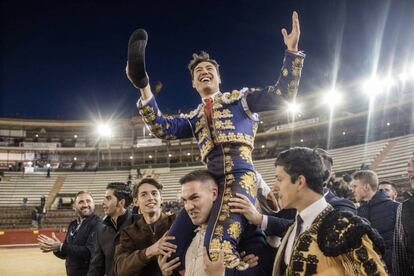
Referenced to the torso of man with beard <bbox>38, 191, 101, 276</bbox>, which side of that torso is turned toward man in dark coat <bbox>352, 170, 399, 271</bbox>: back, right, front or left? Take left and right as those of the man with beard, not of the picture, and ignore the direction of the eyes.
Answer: left

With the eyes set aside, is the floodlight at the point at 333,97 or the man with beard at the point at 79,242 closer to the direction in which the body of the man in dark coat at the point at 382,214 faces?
the man with beard

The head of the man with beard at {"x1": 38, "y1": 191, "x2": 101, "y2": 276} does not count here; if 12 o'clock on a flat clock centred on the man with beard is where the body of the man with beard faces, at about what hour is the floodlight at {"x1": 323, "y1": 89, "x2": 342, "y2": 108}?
The floodlight is roughly at 6 o'clock from the man with beard.

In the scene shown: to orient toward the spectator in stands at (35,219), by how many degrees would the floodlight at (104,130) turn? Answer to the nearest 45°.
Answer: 0° — it already faces them

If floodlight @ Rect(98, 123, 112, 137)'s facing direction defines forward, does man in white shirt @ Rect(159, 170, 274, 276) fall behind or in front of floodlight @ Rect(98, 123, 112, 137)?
in front
